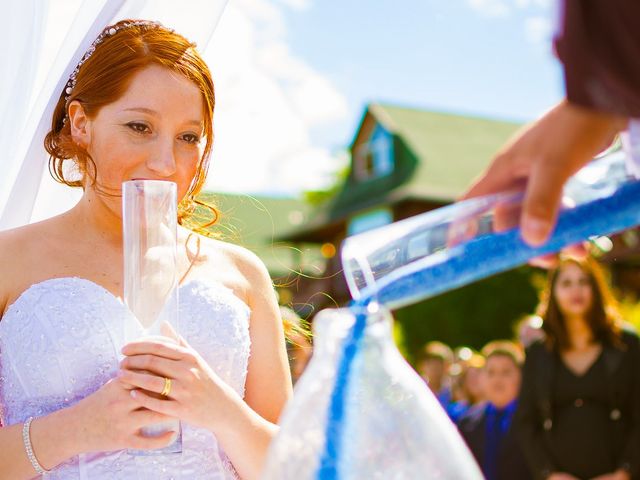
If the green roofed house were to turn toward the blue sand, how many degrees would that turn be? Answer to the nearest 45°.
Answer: approximately 45° to its left

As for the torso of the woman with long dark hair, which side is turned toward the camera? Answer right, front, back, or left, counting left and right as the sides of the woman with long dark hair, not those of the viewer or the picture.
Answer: front

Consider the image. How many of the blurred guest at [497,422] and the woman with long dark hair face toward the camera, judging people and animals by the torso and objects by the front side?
2

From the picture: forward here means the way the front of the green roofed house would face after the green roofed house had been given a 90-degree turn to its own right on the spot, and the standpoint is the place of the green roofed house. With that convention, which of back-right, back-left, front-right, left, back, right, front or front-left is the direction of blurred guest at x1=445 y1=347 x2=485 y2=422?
back-left

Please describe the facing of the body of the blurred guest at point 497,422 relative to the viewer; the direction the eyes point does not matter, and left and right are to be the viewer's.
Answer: facing the viewer

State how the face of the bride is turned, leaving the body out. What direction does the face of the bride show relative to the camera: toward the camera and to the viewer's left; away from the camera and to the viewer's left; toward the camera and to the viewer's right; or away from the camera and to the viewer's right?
toward the camera and to the viewer's right

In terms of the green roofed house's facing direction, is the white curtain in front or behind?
in front

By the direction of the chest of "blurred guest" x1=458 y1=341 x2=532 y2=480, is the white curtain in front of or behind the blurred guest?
in front

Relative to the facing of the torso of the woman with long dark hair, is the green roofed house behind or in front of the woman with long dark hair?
behind

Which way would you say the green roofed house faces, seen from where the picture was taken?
facing the viewer and to the left of the viewer

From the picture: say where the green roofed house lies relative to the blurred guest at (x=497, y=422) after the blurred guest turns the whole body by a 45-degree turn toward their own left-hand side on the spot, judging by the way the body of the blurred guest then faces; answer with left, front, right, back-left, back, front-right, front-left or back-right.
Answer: back-left

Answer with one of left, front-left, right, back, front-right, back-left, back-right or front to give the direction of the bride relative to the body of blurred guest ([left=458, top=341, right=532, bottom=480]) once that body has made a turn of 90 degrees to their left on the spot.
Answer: right

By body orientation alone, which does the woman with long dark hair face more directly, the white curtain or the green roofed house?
the white curtain
